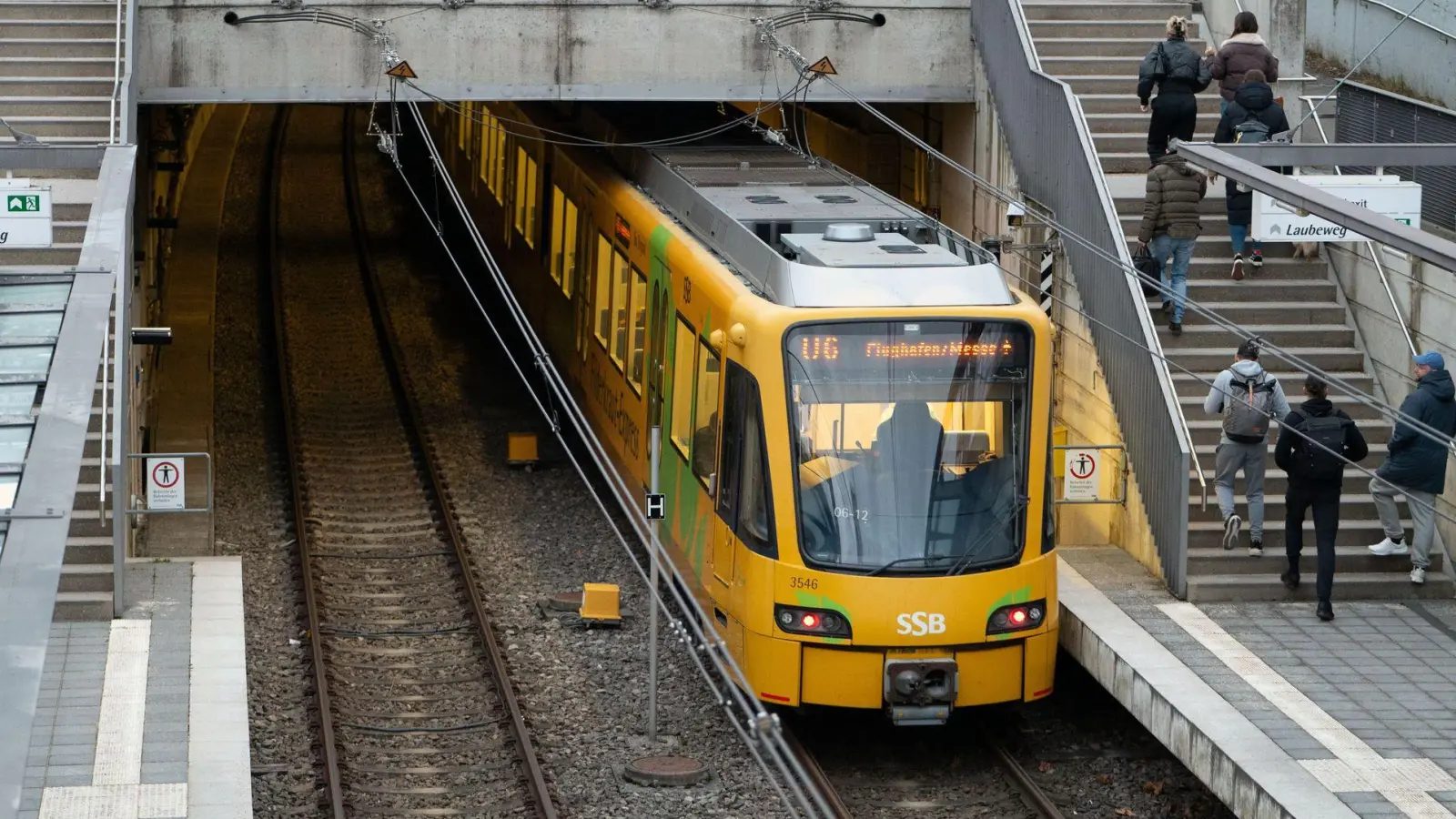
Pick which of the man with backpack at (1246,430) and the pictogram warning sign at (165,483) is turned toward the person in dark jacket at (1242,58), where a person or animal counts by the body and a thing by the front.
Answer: the man with backpack

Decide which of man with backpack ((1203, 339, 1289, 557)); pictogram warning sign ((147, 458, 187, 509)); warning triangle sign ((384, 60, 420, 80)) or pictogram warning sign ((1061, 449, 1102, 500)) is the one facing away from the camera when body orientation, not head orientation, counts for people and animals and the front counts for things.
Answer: the man with backpack

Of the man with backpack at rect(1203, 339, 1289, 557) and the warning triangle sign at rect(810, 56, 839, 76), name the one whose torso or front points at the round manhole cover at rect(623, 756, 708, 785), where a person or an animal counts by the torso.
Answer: the warning triangle sign

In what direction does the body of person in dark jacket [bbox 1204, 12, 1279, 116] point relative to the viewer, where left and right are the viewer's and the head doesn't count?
facing away from the viewer

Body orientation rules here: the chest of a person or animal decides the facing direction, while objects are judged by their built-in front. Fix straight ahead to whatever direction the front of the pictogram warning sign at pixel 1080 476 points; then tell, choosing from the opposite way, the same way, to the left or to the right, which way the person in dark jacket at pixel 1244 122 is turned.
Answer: the opposite way

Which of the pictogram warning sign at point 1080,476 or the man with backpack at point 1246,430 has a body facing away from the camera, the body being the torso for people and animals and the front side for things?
the man with backpack

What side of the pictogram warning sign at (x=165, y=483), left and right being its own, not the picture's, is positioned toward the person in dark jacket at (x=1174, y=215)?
left

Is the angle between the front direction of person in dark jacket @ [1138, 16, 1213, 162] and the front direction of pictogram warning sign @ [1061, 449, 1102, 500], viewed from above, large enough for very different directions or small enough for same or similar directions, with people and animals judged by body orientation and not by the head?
very different directions

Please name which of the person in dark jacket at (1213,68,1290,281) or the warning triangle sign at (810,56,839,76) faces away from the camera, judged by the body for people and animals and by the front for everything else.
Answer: the person in dark jacket

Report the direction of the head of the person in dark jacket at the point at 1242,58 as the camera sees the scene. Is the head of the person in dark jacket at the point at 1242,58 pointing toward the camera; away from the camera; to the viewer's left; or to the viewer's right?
away from the camera

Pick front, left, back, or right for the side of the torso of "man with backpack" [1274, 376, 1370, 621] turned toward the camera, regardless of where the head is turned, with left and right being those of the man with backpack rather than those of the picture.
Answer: back
